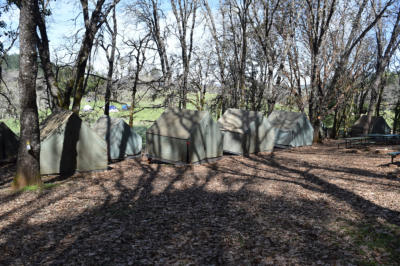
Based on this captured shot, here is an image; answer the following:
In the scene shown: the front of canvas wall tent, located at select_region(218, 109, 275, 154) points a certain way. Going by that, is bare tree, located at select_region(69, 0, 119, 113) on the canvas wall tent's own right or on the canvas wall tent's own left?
on the canvas wall tent's own right

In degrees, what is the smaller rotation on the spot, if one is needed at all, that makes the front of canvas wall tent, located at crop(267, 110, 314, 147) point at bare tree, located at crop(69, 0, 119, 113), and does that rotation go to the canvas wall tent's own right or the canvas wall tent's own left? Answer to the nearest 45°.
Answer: approximately 90° to the canvas wall tent's own right

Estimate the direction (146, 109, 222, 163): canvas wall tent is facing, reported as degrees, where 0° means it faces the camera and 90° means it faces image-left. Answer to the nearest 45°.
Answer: approximately 315°

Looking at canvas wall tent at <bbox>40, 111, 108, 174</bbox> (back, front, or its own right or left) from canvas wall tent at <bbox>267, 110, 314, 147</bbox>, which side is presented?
left

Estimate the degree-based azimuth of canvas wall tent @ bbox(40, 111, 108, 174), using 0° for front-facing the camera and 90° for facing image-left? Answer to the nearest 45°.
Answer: approximately 0°

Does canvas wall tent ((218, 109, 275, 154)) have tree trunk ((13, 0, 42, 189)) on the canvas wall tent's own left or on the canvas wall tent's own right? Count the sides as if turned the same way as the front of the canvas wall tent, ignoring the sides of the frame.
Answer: on the canvas wall tent's own right

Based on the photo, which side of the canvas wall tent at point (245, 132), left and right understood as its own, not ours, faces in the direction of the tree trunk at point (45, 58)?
right
